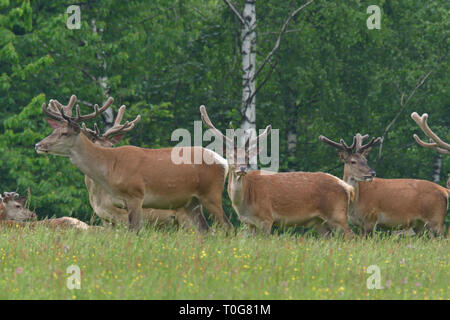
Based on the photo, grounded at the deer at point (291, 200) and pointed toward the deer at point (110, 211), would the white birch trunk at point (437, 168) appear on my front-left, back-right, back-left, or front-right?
back-right

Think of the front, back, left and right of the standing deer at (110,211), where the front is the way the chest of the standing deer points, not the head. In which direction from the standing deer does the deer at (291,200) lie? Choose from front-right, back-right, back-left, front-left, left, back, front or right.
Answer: back

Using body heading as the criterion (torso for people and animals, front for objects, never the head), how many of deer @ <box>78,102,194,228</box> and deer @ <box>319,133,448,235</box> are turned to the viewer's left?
2

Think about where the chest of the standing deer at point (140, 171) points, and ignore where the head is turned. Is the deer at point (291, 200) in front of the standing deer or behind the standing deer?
behind

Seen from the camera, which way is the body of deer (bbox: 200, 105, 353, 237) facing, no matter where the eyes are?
to the viewer's left

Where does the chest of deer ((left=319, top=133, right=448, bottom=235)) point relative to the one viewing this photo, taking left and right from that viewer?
facing to the left of the viewer

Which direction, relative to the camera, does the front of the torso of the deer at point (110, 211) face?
to the viewer's left

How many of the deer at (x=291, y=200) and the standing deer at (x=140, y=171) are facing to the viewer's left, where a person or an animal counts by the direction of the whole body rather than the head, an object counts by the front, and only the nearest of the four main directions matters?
2

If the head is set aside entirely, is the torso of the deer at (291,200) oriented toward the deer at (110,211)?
yes

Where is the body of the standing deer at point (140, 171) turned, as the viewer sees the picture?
to the viewer's left
